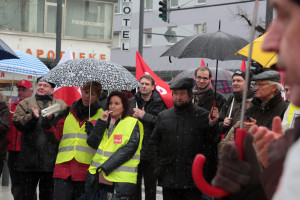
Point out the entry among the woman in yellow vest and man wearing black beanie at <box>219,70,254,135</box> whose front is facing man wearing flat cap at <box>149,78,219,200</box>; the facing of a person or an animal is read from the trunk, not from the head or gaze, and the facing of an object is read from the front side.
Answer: the man wearing black beanie

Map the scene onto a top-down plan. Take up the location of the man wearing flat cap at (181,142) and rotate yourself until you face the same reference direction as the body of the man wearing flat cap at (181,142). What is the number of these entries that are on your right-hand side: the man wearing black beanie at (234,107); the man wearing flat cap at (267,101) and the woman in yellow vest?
1

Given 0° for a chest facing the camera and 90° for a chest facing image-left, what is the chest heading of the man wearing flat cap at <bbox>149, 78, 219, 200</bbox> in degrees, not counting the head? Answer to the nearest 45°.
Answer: approximately 0°

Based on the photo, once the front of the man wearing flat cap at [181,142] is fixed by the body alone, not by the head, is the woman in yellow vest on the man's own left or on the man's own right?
on the man's own right

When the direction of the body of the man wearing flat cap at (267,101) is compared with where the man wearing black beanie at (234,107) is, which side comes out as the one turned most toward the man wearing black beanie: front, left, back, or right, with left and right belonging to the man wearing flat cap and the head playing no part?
right

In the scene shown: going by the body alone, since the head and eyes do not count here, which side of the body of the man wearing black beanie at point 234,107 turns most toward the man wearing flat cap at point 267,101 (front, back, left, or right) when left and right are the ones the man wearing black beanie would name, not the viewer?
left

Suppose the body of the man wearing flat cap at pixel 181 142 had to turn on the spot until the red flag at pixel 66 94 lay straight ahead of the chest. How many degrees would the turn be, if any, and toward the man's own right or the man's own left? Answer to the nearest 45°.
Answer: approximately 135° to the man's own right

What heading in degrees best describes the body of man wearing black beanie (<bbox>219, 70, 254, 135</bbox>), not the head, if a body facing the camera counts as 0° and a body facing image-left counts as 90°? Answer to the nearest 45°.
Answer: approximately 45°

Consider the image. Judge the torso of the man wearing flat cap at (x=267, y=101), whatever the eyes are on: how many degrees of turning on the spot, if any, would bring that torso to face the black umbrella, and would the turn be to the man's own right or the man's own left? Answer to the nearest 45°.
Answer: approximately 90° to the man's own right

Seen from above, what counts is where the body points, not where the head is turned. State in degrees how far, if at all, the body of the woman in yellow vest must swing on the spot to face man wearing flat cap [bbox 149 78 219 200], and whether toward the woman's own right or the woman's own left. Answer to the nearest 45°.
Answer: approximately 135° to the woman's own left
